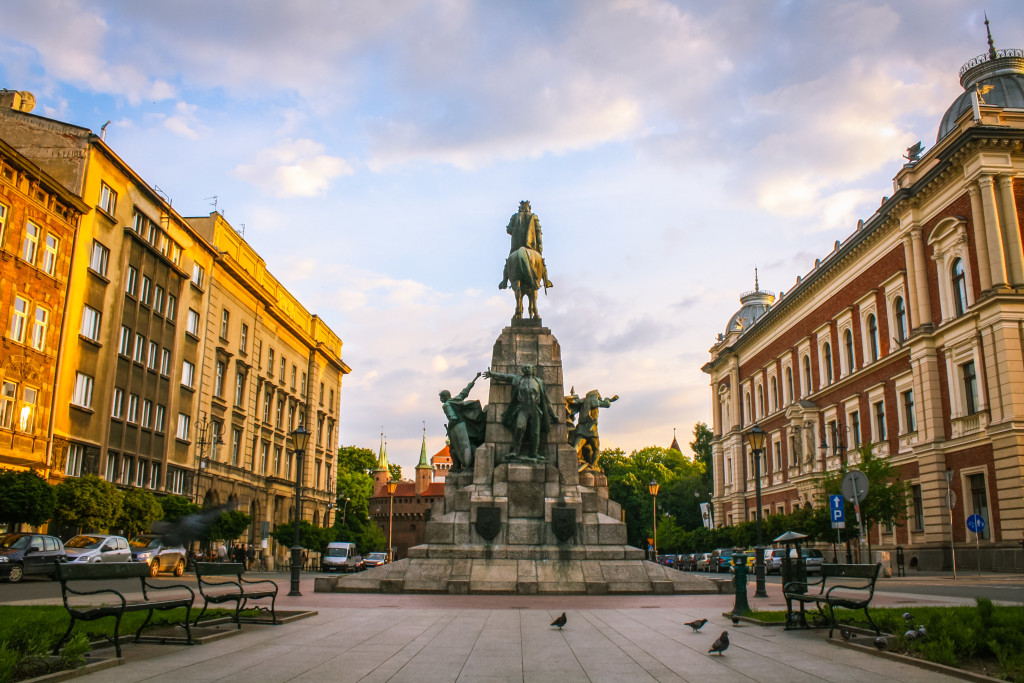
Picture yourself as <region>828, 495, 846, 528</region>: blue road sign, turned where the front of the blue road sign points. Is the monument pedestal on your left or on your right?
on your right

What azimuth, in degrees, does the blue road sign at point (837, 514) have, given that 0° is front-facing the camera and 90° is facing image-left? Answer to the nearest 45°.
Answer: approximately 0°

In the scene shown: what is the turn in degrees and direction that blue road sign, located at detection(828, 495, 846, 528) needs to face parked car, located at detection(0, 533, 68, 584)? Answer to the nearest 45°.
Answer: approximately 90° to its right

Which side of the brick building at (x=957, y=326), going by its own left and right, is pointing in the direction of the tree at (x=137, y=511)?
front

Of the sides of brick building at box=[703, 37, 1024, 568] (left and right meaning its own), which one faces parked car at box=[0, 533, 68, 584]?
front

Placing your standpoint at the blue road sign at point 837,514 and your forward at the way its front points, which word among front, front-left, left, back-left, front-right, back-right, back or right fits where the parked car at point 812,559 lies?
back

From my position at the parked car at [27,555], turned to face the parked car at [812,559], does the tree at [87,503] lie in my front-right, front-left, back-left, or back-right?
front-left

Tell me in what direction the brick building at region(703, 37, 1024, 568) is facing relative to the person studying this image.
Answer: facing the viewer and to the left of the viewer

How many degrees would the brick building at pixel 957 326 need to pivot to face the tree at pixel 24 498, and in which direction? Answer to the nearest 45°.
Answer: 0° — it already faces it

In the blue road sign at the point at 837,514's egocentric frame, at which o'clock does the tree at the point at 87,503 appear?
The tree is roughly at 3 o'clock from the blue road sign.

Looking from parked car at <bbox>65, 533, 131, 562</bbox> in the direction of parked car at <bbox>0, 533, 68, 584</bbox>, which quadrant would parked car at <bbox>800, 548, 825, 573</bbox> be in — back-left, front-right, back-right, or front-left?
back-left

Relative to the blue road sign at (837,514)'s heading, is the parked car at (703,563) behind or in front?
behind

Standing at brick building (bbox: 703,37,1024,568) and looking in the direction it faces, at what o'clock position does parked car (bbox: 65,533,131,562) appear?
The parked car is roughly at 12 o'clock from the brick building.

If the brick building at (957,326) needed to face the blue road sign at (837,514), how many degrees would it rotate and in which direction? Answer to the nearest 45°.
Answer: approximately 45° to its left

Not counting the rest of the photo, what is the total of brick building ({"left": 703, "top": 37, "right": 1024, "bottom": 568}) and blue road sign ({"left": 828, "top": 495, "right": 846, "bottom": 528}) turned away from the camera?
0

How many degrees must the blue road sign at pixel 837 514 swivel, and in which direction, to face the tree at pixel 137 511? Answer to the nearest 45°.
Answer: approximately 90° to its right

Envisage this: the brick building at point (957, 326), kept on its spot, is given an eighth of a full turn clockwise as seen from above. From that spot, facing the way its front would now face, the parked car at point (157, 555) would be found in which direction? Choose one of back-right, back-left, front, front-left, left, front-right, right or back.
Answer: front-left
